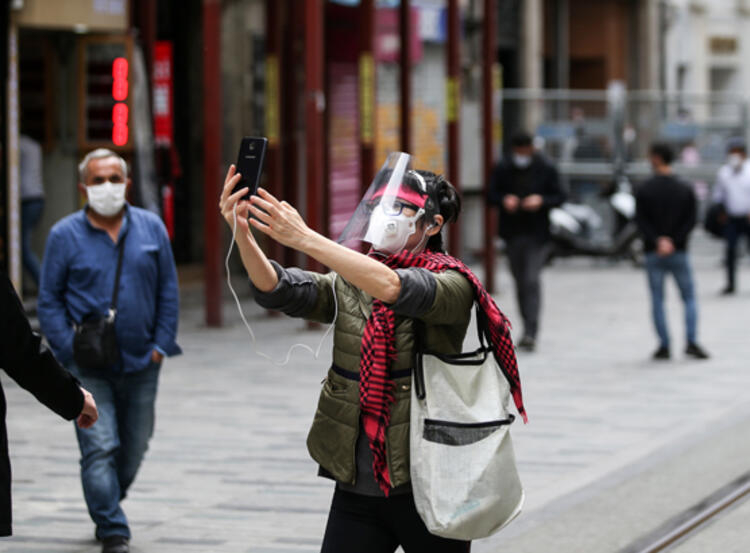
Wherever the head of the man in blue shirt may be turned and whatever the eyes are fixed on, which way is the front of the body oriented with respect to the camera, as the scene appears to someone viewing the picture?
toward the camera

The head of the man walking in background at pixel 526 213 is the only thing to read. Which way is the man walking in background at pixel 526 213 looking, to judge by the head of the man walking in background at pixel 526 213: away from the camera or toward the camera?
toward the camera

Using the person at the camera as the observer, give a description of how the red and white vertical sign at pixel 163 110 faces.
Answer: facing the viewer

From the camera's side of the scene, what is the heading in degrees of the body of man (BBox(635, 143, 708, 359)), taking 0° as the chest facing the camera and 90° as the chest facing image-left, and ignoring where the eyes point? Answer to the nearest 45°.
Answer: approximately 180°

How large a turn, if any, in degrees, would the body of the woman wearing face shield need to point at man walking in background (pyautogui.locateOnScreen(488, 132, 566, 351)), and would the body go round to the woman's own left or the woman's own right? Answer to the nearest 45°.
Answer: approximately 135° to the woman's own right

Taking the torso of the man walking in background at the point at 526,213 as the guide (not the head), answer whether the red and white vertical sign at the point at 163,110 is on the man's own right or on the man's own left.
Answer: on the man's own right

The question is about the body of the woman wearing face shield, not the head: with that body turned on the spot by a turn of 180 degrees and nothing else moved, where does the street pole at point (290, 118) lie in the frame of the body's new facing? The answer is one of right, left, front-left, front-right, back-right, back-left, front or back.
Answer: front-left

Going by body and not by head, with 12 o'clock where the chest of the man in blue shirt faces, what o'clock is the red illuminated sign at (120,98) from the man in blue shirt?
The red illuminated sign is roughly at 6 o'clock from the man in blue shirt.

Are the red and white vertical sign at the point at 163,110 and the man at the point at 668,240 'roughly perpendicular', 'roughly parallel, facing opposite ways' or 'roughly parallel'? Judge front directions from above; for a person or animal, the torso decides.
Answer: roughly parallel, facing opposite ways
